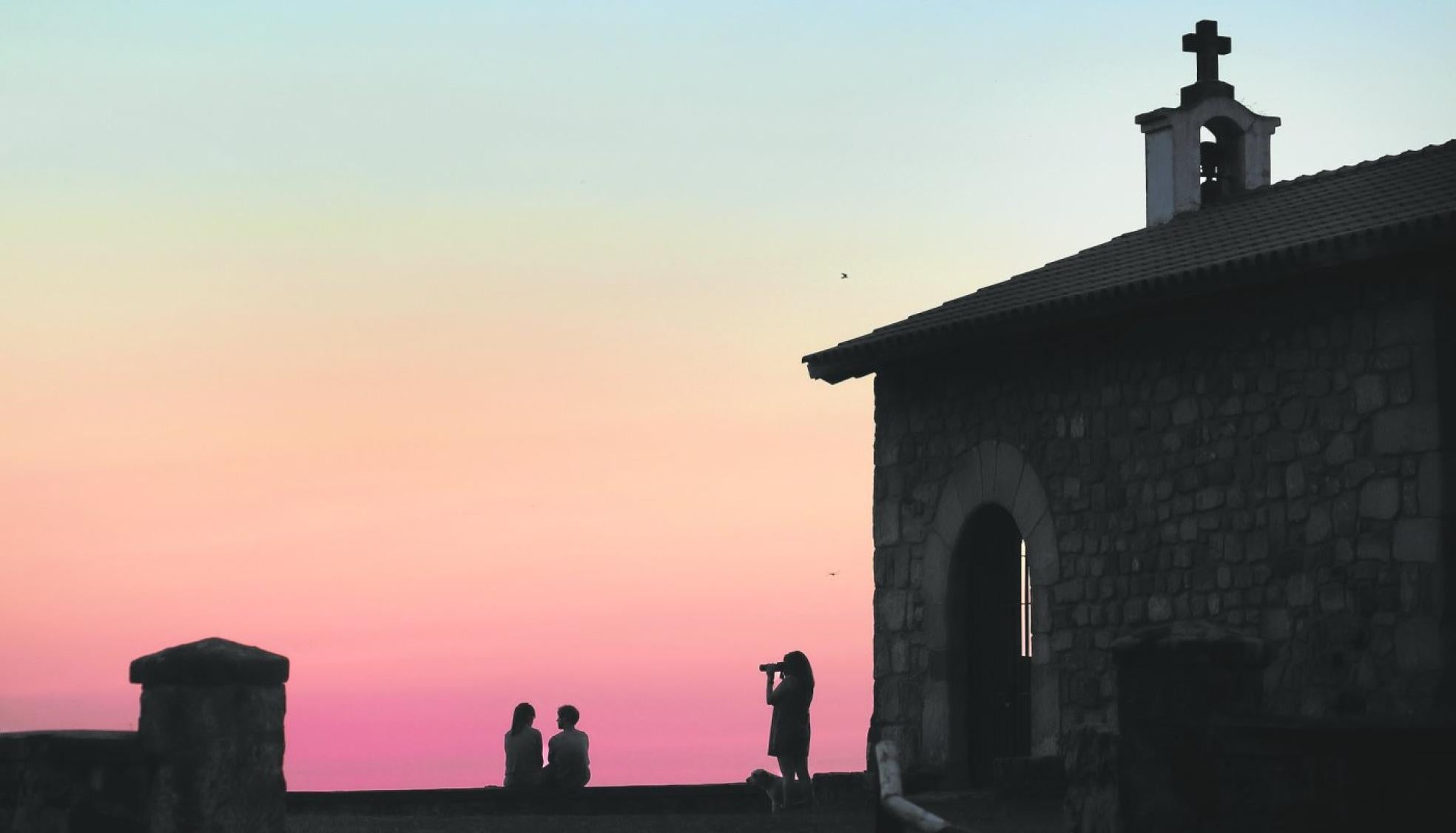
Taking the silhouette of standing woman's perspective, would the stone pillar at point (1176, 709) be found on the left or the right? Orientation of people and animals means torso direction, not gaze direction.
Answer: on its left

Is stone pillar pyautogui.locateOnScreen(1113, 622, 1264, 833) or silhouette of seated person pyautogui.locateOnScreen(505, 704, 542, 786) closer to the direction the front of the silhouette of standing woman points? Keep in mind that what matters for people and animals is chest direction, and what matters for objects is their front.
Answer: the silhouette of seated person

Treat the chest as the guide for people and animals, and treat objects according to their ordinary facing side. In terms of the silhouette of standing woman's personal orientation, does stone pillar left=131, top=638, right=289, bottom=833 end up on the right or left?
on its left

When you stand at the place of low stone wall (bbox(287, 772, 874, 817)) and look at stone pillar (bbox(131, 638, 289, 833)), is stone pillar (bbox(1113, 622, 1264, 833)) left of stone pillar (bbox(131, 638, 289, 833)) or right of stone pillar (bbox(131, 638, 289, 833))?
left

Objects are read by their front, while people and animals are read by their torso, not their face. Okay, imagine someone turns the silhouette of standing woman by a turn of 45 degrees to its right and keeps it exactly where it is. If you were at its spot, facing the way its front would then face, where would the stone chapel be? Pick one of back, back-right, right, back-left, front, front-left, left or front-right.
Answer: back

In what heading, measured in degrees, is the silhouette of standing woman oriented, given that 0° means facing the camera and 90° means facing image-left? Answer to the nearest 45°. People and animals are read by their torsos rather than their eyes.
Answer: approximately 90°

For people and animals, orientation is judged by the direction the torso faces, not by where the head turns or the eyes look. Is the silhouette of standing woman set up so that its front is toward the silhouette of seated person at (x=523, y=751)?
yes
